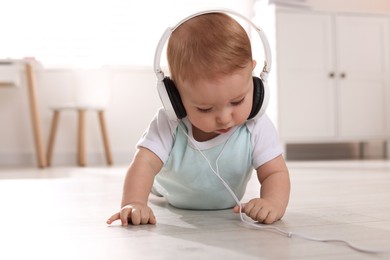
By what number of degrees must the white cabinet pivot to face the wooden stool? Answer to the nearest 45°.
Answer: approximately 90° to its right

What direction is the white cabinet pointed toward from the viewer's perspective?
toward the camera
